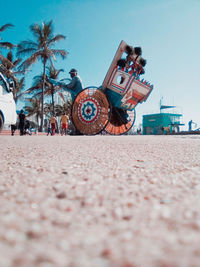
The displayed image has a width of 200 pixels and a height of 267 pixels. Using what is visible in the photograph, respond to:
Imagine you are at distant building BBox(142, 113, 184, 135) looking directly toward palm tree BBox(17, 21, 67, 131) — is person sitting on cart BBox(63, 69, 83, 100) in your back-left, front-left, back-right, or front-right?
front-left

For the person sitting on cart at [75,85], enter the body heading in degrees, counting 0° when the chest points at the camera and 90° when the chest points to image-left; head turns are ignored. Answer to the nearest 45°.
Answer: approximately 90°

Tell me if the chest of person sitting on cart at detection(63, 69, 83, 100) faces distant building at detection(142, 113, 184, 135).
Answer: no

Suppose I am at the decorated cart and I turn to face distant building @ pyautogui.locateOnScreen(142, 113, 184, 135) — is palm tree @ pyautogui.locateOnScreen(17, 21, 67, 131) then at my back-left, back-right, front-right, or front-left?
front-left

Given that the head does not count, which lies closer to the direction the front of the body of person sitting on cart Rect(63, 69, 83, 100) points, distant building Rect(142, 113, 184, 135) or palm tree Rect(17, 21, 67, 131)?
the palm tree
